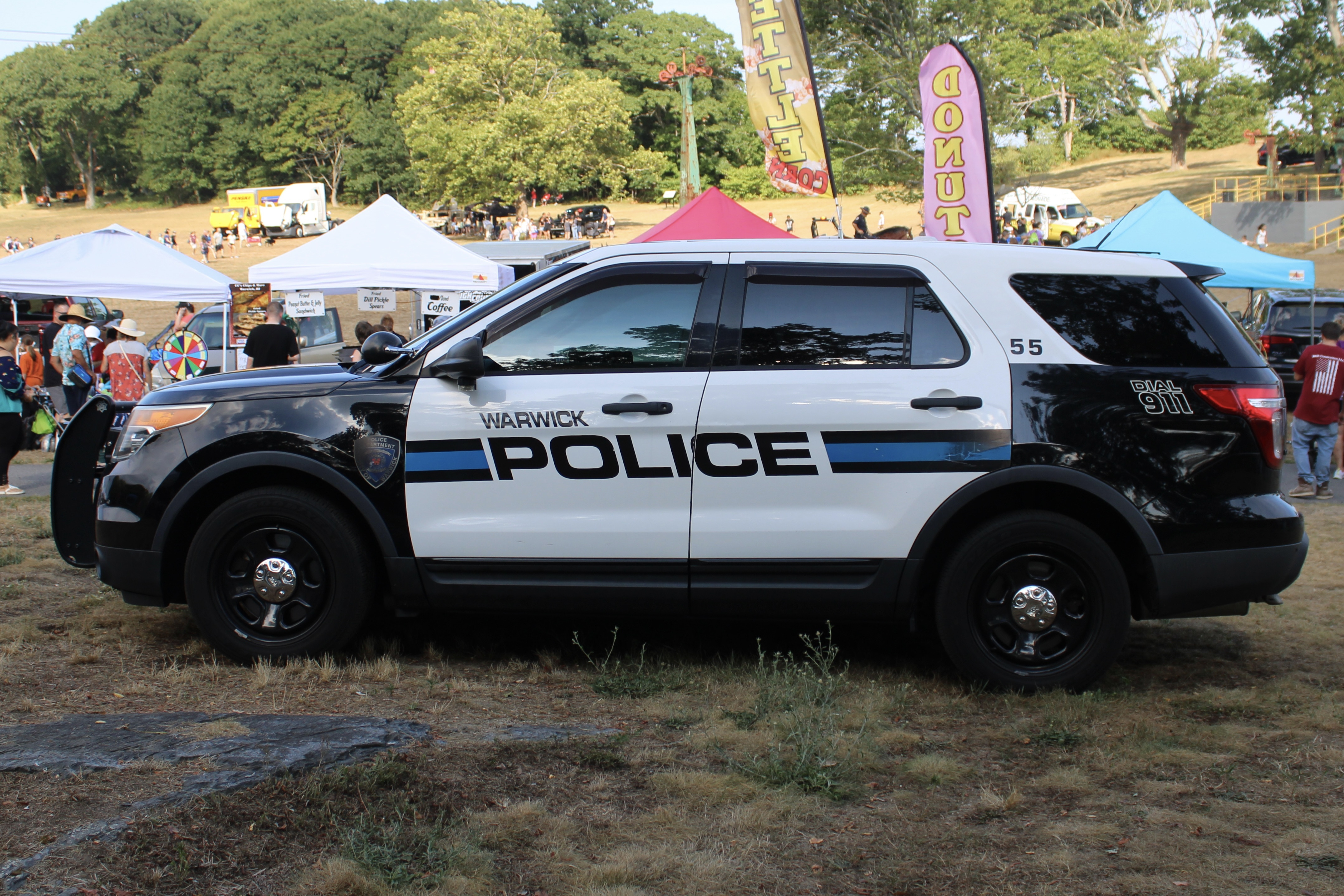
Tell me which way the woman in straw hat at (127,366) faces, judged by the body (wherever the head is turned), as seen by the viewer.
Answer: away from the camera

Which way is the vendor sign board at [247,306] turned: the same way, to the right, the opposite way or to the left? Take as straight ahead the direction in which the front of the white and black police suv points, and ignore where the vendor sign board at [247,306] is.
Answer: to the left

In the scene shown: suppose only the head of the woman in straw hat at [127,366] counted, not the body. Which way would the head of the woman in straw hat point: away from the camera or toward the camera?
away from the camera

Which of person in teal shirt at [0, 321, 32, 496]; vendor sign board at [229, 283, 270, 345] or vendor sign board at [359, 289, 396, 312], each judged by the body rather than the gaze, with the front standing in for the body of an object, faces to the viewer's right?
the person in teal shirt

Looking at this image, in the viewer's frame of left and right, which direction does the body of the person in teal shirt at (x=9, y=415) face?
facing to the right of the viewer

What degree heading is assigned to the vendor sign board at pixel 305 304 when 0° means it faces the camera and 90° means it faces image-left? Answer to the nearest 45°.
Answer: approximately 0°

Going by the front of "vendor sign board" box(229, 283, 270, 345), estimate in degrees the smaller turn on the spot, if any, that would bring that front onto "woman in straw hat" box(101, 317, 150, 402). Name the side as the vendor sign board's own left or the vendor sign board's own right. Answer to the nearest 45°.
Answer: approximately 45° to the vendor sign board's own right
